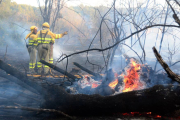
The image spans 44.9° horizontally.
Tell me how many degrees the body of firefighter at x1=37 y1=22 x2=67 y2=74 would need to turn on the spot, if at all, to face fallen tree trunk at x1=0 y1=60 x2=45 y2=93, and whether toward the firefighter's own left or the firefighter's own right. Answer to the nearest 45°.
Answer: approximately 180°
